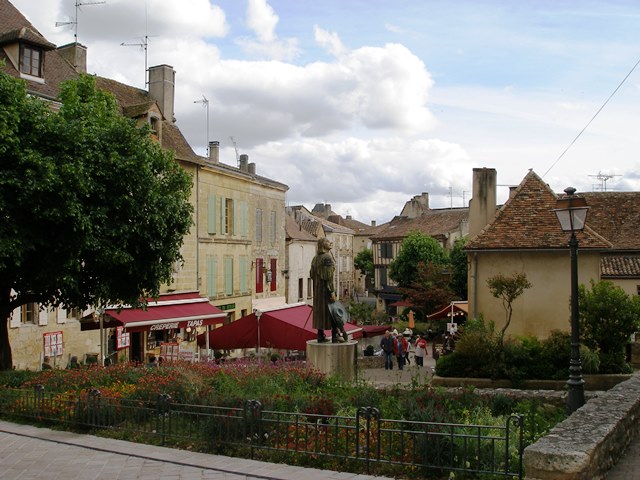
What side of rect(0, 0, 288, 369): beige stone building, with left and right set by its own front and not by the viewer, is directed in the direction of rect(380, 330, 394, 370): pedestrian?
front

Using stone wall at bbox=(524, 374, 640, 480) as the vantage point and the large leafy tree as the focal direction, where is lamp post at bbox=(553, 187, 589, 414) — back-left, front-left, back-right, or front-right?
front-right

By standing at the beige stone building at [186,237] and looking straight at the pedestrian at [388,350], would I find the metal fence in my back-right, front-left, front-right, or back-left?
front-right

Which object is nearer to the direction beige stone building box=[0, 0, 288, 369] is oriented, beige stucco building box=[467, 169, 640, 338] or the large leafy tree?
the beige stucco building

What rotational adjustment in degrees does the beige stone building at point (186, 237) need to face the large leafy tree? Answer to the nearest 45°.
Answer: approximately 45° to its right

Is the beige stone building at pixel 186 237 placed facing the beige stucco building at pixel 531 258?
yes

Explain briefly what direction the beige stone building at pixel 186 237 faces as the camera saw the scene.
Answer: facing the viewer and to the right of the viewer

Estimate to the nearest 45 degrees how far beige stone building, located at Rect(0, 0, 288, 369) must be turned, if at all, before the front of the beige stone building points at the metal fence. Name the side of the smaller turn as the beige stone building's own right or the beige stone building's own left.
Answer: approximately 45° to the beige stone building's own right

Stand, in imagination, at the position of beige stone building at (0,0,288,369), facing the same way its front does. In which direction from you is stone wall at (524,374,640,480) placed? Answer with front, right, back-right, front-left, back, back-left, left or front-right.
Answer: front-right

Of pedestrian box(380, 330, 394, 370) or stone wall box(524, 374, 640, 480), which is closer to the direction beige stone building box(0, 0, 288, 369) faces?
the pedestrian

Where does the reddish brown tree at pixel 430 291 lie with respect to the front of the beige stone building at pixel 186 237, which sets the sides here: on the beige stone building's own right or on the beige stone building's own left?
on the beige stone building's own left

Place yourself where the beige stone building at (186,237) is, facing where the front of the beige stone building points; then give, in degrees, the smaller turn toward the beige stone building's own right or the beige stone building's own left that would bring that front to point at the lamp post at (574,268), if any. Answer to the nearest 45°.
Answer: approximately 45° to the beige stone building's own right
